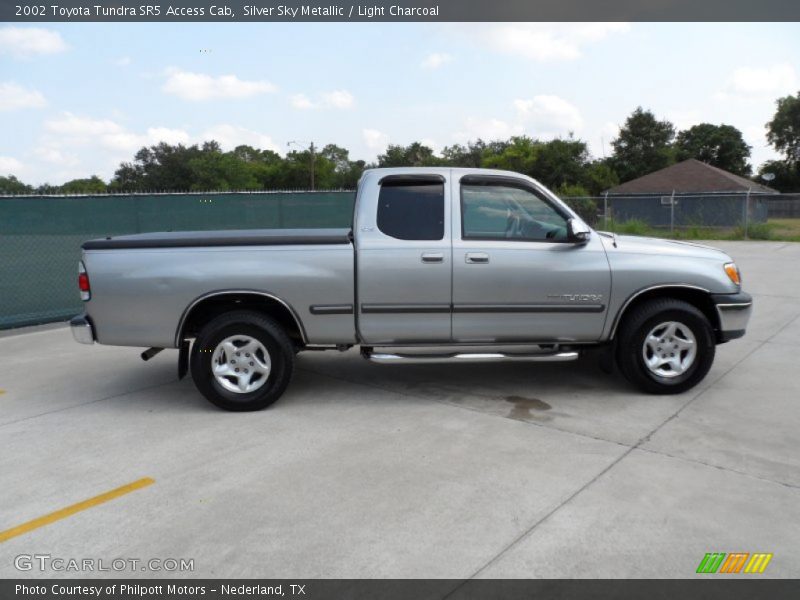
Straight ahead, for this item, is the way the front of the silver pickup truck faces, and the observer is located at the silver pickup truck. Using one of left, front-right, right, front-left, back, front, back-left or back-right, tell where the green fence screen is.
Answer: back-left

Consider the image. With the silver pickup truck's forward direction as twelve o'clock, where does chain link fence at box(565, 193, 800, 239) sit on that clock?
The chain link fence is roughly at 10 o'clock from the silver pickup truck.

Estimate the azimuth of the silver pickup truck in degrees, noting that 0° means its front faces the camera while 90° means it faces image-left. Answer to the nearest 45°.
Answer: approximately 270°

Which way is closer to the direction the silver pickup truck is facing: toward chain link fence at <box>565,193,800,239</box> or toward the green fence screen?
the chain link fence
